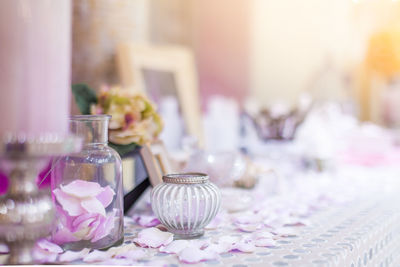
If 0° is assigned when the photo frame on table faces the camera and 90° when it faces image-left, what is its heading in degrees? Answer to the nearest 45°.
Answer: approximately 315°
